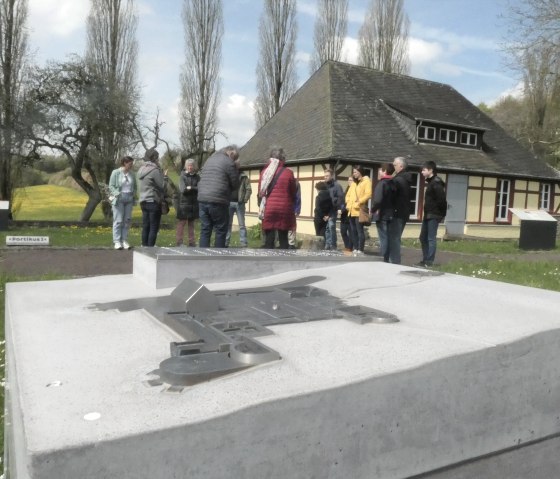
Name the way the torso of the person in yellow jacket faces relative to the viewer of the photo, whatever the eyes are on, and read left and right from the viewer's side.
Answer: facing the viewer and to the left of the viewer

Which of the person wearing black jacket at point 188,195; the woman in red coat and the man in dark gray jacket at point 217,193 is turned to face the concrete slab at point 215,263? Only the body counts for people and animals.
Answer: the person wearing black jacket

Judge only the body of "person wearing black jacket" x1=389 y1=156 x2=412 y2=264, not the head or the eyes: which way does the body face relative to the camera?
to the viewer's left

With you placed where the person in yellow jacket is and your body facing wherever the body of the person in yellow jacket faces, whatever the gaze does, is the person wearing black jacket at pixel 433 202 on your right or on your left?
on your left

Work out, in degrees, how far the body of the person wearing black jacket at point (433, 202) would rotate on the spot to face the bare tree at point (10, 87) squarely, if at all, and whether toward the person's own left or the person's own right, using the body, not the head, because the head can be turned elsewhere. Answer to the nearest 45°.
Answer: approximately 45° to the person's own right

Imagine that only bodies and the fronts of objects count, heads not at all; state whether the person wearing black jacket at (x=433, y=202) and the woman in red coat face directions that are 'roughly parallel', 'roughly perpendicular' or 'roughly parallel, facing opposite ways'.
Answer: roughly perpendicular

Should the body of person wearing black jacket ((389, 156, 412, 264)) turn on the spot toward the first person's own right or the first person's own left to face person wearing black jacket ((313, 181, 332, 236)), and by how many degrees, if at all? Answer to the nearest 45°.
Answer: approximately 45° to the first person's own right

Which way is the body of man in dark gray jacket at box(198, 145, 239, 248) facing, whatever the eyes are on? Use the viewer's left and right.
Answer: facing away from the viewer and to the right of the viewer

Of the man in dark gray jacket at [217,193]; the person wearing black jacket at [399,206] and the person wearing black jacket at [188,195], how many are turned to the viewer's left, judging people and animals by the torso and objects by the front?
1

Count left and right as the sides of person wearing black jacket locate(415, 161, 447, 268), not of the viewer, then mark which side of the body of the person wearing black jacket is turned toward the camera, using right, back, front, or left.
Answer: left

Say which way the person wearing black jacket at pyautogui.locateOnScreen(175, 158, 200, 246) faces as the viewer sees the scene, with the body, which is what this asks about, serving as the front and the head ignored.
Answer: toward the camera

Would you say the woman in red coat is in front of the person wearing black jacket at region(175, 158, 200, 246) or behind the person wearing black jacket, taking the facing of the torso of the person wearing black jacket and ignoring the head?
in front

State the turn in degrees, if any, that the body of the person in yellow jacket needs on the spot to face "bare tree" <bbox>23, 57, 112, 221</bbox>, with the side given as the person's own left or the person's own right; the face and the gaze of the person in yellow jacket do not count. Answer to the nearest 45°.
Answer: approximately 90° to the person's own right
